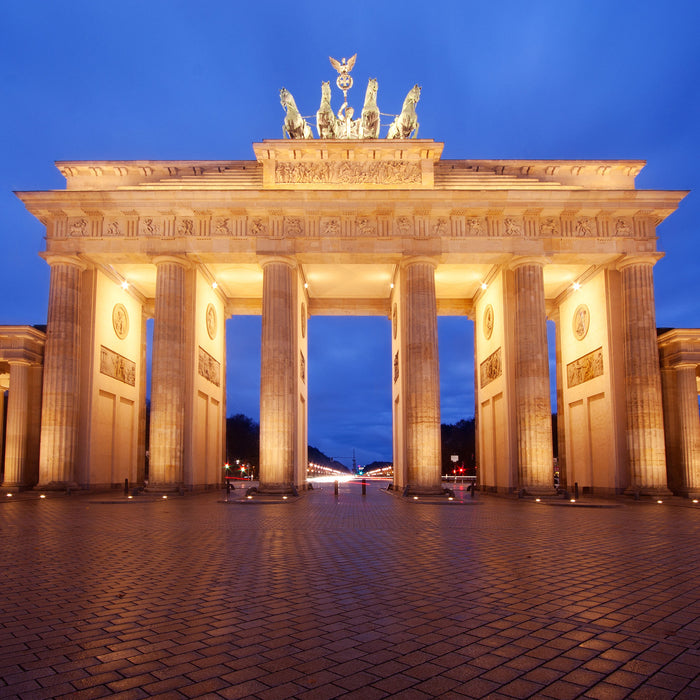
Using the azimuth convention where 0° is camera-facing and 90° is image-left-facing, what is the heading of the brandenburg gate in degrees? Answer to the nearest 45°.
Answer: approximately 0°
